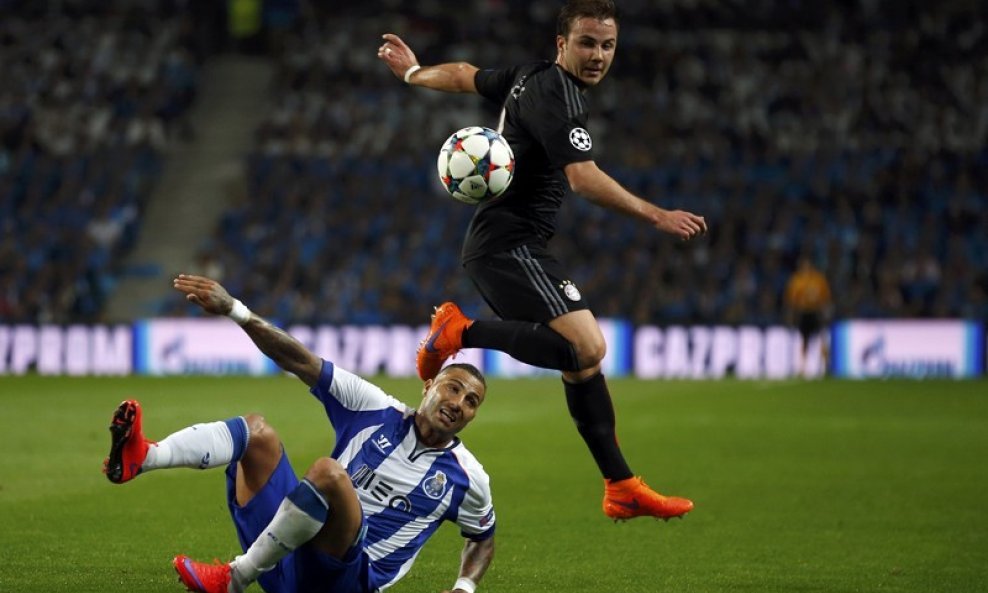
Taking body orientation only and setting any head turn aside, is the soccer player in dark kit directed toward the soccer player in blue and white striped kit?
no
